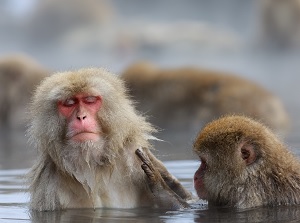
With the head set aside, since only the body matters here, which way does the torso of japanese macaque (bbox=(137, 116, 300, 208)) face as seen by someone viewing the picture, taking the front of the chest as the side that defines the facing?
to the viewer's left

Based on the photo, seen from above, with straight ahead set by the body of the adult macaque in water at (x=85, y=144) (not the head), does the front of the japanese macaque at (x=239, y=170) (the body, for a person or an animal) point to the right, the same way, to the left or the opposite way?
to the right

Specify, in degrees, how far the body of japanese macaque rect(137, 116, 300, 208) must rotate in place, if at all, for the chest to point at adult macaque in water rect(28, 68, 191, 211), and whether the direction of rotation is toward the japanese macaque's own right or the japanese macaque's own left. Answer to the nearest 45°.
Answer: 0° — it already faces it

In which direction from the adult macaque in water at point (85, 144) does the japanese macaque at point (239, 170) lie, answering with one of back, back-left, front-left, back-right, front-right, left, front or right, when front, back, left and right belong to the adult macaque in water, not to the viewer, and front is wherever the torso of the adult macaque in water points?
left

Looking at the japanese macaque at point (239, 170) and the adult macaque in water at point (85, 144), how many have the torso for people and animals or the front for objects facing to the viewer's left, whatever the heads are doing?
1
